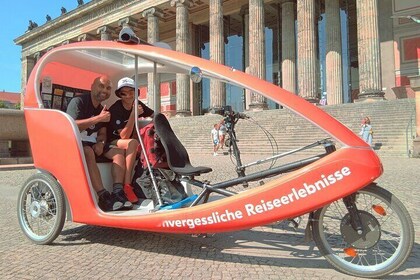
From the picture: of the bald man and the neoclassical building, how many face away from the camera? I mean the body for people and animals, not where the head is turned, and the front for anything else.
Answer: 0

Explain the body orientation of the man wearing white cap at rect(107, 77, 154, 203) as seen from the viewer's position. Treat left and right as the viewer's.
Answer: facing the viewer and to the right of the viewer

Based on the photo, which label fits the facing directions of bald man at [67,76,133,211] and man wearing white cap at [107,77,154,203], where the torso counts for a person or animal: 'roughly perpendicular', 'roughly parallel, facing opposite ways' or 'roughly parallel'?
roughly parallel

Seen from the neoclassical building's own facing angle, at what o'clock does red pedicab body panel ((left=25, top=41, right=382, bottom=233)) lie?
The red pedicab body panel is roughly at 11 o'clock from the neoclassical building.

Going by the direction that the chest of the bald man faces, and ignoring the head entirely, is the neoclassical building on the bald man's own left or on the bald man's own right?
on the bald man's own left

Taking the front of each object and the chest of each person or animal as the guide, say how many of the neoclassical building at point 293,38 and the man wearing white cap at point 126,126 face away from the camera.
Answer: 0

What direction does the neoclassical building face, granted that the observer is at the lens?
facing the viewer and to the left of the viewer

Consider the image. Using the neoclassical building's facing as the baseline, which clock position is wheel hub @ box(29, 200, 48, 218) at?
The wheel hub is roughly at 11 o'clock from the neoclassical building.

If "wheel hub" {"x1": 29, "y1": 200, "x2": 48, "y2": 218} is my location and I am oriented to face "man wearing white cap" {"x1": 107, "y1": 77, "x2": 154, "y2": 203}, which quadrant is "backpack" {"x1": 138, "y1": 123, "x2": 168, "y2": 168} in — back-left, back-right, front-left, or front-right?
front-right

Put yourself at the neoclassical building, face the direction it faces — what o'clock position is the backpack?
The backpack is roughly at 11 o'clock from the neoclassical building.
